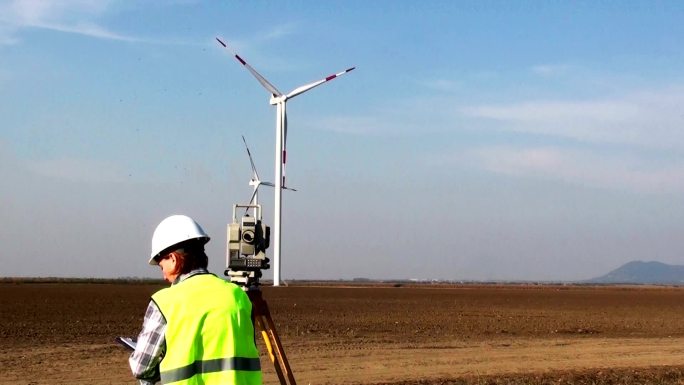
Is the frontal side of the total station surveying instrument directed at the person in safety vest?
yes

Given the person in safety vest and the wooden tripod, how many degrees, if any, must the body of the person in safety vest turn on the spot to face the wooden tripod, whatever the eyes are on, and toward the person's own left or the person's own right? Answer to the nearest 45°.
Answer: approximately 45° to the person's own right

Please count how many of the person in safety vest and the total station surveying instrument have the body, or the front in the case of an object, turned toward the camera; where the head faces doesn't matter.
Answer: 1

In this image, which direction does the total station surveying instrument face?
toward the camera

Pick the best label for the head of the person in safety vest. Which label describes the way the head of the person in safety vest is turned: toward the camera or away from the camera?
away from the camera

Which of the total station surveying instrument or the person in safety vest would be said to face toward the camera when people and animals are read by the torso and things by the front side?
the total station surveying instrument

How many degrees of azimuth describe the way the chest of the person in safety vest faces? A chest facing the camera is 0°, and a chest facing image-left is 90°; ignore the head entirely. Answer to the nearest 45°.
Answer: approximately 135°

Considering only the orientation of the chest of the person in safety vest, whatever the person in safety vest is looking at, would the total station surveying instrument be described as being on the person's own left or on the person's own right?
on the person's own right
